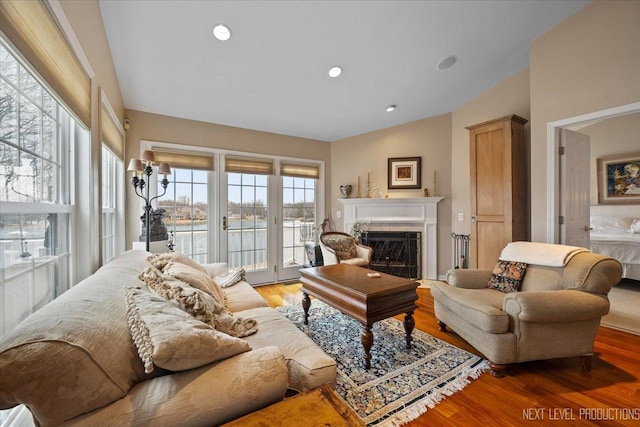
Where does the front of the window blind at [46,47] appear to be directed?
to the viewer's right

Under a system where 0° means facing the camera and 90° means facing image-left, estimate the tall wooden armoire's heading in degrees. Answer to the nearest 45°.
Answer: approximately 45°

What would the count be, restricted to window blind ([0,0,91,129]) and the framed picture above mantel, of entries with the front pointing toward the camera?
1

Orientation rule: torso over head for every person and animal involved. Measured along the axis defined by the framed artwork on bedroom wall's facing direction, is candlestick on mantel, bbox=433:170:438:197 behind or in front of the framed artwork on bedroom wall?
in front

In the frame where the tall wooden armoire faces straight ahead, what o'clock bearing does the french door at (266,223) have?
The french door is roughly at 1 o'clock from the tall wooden armoire.

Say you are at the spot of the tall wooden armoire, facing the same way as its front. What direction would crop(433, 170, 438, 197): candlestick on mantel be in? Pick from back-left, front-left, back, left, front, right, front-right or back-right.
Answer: right

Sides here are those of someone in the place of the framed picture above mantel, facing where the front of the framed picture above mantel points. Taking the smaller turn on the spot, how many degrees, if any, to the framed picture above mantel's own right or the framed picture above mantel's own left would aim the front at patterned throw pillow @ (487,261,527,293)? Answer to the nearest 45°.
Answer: approximately 45° to the framed picture above mantel's own left

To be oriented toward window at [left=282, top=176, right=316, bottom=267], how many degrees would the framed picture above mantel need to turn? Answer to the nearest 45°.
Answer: approximately 90° to its right

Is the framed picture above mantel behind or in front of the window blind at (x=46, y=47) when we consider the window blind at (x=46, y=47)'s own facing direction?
in front

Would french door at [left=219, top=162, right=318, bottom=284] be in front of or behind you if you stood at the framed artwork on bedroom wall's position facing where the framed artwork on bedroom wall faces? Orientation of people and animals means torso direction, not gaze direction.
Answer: in front
